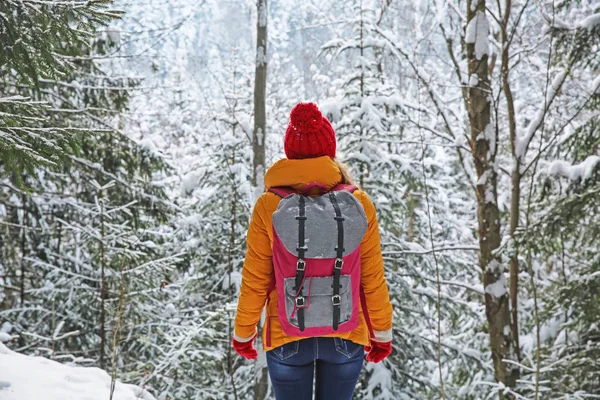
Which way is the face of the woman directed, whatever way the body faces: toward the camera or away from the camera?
away from the camera

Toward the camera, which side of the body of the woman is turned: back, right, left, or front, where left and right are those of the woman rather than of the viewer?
back
